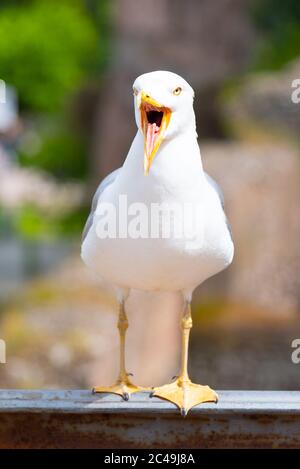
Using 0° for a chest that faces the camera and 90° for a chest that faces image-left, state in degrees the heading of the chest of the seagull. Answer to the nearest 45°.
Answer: approximately 0°
